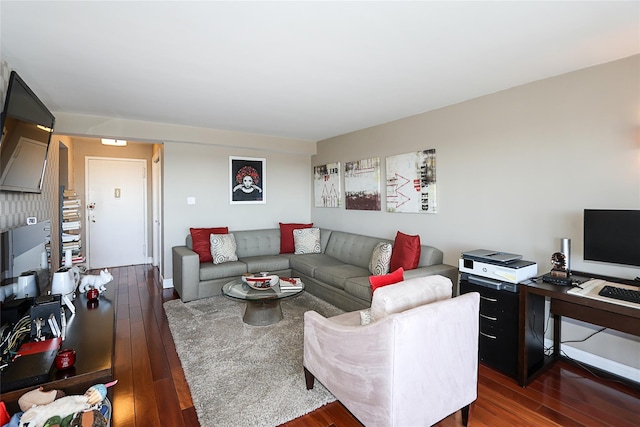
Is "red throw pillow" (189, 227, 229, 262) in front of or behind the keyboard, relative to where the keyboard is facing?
in front

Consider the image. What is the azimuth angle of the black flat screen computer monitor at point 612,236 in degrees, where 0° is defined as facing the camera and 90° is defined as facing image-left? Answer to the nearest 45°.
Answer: approximately 45°

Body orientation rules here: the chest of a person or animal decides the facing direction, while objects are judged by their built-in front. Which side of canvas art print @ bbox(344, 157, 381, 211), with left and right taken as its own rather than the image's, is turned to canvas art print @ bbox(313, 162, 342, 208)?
right

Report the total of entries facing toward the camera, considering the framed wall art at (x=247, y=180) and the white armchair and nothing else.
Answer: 1

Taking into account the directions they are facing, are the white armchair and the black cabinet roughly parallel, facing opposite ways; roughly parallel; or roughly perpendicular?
roughly perpendicular

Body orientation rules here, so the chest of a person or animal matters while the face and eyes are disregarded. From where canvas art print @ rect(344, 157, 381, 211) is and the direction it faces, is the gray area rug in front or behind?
in front

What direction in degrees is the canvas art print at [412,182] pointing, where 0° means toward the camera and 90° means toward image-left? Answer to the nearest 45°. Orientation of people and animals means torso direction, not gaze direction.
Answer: approximately 45°

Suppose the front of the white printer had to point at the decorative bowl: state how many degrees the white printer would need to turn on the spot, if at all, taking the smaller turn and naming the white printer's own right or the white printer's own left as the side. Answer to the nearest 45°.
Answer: approximately 45° to the white printer's own right

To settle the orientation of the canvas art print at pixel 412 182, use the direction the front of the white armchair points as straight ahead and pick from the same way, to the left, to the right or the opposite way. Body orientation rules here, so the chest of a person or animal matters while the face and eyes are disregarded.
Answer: to the left

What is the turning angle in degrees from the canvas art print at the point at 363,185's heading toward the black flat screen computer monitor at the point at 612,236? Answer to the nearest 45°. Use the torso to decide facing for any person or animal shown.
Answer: approximately 90° to its left

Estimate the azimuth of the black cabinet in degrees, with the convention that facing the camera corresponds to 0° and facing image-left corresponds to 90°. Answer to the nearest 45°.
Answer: approximately 45°

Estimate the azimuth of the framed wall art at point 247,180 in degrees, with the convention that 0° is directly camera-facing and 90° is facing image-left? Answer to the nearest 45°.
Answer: approximately 0°
